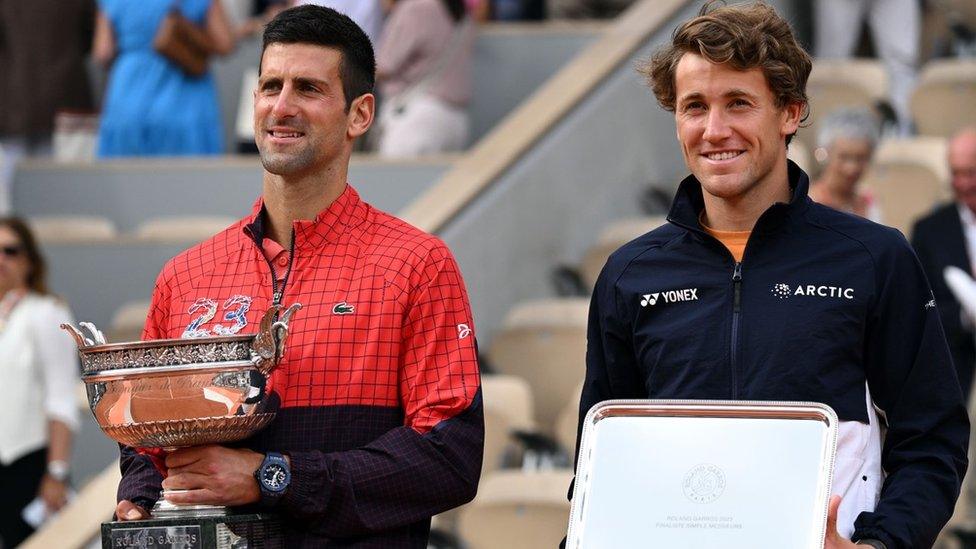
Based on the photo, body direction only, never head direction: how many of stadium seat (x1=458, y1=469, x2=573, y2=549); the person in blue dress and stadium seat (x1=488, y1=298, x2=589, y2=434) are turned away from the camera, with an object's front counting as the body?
1

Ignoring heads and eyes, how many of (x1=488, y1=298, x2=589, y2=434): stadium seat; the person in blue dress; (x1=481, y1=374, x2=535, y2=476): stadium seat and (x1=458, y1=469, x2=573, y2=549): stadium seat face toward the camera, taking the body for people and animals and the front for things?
3

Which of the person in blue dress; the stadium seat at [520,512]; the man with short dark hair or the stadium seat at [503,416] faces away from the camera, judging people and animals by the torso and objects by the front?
the person in blue dress

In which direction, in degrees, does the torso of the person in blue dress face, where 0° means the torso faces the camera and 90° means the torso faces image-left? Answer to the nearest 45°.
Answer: approximately 180°

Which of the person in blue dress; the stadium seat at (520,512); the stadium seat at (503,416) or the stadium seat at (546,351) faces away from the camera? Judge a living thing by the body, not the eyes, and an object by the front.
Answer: the person in blue dress

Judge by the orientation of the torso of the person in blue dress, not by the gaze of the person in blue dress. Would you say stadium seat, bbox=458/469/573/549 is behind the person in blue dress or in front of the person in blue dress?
behind

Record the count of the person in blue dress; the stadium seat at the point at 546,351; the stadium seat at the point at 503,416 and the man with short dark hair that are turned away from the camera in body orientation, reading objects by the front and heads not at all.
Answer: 1

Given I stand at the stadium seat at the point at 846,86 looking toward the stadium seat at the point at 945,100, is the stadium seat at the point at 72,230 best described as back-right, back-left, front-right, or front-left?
back-right

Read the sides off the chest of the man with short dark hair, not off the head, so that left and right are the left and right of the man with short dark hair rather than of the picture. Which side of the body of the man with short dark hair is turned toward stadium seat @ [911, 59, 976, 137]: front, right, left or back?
back

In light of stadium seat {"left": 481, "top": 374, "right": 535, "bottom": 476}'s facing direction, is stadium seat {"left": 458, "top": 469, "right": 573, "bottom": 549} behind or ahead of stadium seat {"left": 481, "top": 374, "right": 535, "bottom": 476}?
ahead

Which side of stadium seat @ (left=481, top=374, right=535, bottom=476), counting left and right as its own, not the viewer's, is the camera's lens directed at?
front

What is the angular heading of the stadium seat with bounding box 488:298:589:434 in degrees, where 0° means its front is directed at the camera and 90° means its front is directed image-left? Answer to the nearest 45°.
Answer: approximately 0°
